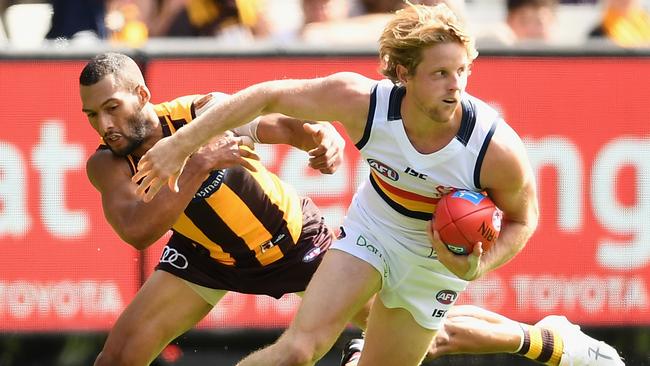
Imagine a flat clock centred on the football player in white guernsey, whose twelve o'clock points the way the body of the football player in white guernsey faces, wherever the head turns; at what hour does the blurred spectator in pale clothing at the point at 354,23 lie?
The blurred spectator in pale clothing is roughly at 6 o'clock from the football player in white guernsey.

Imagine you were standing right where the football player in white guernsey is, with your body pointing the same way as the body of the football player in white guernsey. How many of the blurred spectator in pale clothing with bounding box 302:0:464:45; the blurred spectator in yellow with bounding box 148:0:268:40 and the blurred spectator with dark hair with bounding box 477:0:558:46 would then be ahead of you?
0

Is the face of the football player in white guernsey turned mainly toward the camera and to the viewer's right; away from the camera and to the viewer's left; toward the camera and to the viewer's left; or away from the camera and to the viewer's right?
toward the camera and to the viewer's right

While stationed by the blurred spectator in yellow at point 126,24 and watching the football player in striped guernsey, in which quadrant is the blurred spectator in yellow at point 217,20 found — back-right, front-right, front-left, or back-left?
front-left

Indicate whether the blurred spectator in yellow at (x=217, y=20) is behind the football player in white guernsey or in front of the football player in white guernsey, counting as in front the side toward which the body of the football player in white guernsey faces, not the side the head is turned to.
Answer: behind

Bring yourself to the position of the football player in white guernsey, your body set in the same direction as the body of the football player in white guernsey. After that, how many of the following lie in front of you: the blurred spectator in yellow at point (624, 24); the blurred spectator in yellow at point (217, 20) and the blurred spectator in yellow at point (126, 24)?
0

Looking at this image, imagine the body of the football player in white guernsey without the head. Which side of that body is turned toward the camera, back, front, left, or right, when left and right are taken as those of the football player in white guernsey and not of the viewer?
front

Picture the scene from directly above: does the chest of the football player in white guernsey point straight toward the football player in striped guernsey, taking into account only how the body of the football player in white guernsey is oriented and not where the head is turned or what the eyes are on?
no

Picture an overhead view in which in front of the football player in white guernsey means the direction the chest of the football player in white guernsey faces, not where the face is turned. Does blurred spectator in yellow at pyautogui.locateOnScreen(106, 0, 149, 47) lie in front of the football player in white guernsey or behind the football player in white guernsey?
behind

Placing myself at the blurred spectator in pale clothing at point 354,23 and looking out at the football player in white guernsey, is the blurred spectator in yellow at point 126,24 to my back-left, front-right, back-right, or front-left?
back-right

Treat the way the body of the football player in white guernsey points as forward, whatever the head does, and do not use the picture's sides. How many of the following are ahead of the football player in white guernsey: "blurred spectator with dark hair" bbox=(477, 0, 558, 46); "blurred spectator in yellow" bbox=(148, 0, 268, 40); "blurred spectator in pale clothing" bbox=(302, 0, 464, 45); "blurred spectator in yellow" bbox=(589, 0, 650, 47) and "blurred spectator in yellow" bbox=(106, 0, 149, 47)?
0

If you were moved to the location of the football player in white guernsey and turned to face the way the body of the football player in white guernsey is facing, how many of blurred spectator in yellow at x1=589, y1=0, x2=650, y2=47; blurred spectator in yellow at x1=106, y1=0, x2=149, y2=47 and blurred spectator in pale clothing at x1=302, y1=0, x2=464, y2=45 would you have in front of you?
0

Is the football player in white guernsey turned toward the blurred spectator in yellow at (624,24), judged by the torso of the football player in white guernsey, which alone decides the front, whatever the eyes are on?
no

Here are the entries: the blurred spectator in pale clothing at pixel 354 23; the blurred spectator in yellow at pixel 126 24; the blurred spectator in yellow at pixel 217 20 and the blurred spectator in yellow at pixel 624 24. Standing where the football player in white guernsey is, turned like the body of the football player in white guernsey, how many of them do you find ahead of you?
0
